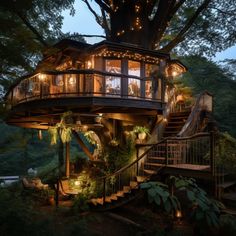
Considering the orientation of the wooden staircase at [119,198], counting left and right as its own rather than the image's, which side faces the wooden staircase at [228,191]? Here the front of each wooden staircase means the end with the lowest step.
back

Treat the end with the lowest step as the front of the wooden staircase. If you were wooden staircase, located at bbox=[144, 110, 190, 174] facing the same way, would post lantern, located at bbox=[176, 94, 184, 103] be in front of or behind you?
behind

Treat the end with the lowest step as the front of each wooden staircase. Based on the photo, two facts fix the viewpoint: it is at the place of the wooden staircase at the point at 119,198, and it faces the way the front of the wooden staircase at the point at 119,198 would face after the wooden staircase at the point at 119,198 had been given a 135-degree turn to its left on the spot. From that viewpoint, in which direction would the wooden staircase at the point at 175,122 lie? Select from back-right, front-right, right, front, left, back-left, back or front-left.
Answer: left

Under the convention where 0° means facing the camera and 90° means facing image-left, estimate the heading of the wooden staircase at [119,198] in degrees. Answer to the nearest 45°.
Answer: approximately 90°

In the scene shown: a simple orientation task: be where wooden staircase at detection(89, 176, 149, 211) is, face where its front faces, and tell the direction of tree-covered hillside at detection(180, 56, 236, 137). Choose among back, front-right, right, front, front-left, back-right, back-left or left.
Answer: back-right

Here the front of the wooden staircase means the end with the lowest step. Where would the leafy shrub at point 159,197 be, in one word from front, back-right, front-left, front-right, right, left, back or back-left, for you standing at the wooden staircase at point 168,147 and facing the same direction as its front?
front-left

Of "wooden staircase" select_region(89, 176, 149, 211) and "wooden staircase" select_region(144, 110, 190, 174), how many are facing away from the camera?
0

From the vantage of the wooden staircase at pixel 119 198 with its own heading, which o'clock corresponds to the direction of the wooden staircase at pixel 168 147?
the wooden staircase at pixel 168 147 is roughly at 5 o'clock from the wooden staircase at pixel 119 198.

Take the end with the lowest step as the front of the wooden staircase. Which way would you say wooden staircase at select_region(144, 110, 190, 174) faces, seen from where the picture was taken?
facing the viewer and to the left of the viewer

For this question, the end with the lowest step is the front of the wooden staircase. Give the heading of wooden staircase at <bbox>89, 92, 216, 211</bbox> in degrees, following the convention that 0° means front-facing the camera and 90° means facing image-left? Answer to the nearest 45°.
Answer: approximately 45°
